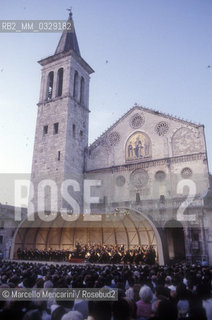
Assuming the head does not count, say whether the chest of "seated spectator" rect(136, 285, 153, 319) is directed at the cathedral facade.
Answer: yes

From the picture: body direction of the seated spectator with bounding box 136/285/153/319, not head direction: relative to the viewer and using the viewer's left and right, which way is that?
facing away from the viewer

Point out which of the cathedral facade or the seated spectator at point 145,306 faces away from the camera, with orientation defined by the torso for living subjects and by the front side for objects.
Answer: the seated spectator

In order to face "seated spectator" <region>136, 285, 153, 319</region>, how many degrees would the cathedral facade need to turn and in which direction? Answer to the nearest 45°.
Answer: approximately 45° to its left

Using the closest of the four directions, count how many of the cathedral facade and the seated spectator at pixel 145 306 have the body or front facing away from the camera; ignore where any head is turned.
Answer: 1

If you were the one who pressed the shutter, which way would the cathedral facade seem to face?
facing the viewer and to the left of the viewer
